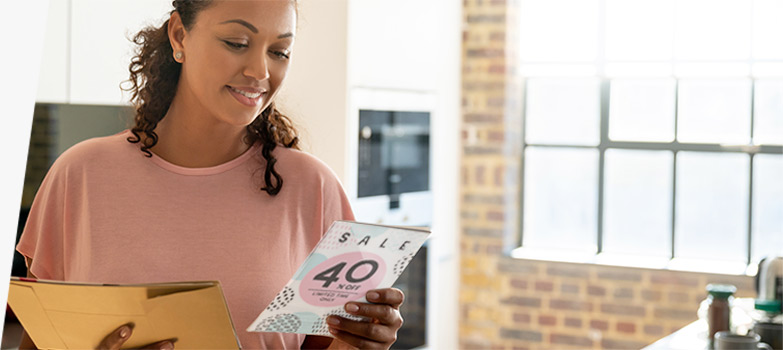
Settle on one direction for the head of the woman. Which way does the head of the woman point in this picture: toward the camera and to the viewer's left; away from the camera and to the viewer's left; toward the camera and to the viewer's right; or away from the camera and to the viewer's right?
toward the camera and to the viewer's right

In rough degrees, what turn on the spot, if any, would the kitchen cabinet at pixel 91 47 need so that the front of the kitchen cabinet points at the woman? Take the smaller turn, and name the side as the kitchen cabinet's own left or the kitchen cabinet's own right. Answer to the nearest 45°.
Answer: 0° — it already faces them

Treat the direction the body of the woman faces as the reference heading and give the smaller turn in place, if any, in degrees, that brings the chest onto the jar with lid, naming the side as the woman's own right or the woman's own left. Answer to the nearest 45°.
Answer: approximately 135° to the woman's own left

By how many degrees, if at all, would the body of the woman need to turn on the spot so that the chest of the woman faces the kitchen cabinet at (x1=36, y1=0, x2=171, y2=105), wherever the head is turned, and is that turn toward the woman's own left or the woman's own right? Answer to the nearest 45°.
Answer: approximately 180°

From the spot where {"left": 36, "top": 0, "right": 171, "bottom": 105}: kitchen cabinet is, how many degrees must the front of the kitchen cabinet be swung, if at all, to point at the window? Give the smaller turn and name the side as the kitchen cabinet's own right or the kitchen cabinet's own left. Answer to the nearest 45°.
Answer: approximately 135° to the kitchen cabinet's own left

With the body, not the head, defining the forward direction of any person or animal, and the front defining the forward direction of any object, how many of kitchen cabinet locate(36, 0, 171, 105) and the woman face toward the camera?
2

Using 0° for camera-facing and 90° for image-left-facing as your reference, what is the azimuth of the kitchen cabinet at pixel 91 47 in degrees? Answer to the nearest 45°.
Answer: approximately 0°
